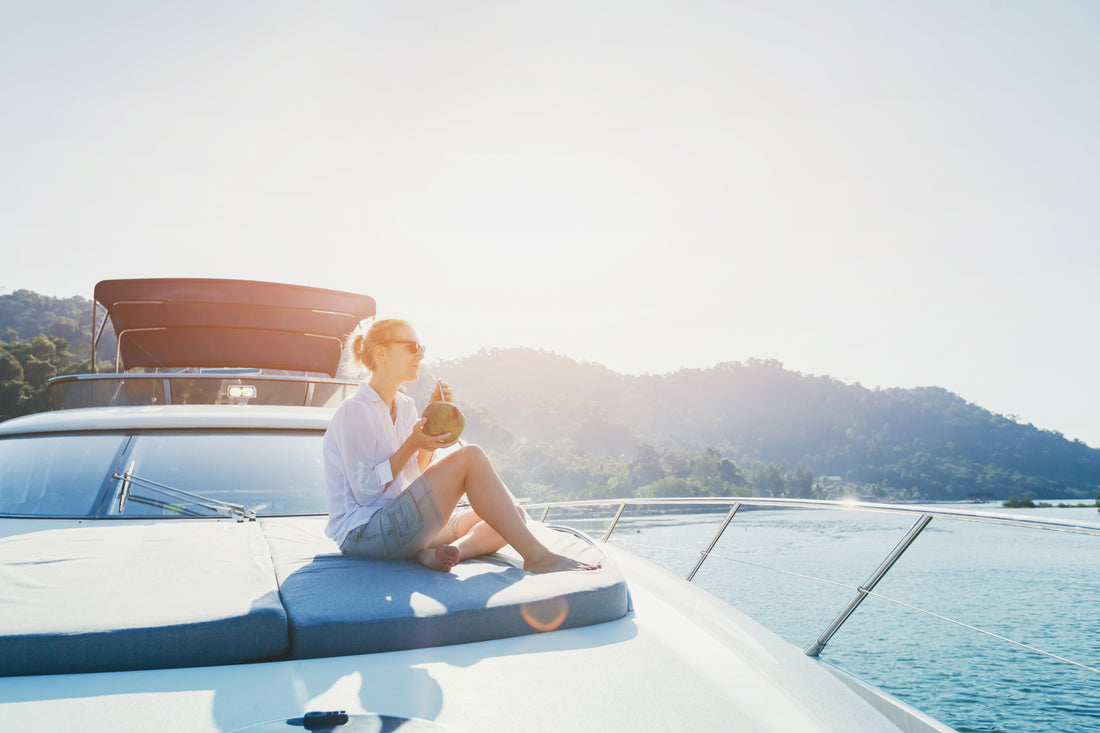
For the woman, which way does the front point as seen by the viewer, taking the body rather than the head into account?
to the viewer's right

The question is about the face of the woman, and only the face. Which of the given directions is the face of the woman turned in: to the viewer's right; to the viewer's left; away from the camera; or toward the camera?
to the viewer's right
